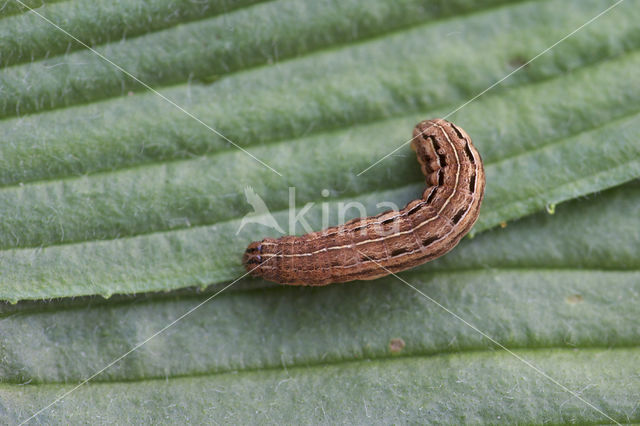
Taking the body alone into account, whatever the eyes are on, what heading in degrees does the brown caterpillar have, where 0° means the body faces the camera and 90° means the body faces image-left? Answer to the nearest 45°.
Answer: approximately 90°
